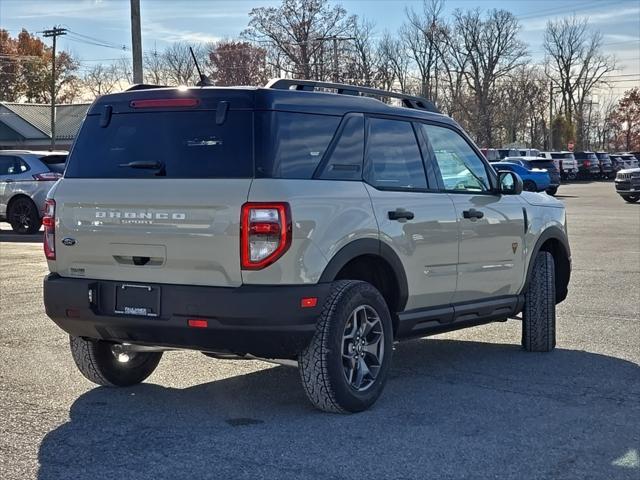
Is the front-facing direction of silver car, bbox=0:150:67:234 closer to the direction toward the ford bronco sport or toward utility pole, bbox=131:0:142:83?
the utility pole

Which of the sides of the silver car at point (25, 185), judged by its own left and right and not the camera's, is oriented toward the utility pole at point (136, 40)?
right

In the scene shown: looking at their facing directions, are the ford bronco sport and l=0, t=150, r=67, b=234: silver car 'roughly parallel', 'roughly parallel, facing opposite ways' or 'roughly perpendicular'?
roughly perpendicular

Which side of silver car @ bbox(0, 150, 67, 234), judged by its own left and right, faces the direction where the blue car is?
right

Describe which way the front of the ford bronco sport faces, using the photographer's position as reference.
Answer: facing away from the viewer and to the right of the viewer

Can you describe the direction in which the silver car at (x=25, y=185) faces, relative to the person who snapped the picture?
facing away from the viewer and to the left of the viewer
